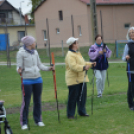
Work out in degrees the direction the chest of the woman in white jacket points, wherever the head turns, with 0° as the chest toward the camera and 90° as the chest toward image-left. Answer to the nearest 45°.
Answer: approximately 315°

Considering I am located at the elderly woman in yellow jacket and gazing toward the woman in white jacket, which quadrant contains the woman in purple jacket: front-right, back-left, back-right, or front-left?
back-right
